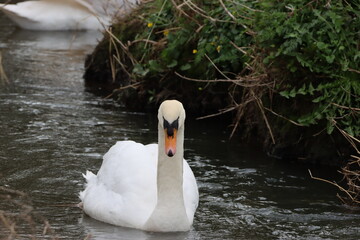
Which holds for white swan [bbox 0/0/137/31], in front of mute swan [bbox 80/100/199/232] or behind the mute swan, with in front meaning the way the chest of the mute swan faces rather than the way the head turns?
behind

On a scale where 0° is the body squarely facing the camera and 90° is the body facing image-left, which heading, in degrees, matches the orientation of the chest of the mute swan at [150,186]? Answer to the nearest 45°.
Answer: approximately 315°
